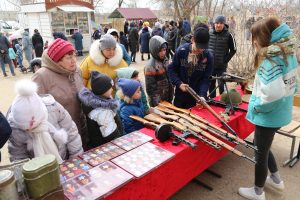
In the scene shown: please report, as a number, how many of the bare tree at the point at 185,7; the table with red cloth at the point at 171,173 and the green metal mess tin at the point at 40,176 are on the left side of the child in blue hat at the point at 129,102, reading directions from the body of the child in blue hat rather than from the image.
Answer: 1

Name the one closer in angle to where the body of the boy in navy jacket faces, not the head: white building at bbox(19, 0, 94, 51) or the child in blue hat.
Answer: the child in blue hat

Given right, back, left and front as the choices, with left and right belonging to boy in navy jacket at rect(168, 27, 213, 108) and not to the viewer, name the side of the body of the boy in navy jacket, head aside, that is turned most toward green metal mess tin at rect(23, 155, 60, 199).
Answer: front

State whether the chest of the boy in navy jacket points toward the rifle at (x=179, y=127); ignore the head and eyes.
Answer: yes

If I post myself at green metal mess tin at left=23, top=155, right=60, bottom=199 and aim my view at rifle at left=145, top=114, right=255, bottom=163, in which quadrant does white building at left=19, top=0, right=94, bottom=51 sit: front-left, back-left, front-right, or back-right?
front-left

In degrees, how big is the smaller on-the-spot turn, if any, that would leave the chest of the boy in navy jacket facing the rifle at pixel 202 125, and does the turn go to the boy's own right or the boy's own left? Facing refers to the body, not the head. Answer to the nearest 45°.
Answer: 0° — they already face it

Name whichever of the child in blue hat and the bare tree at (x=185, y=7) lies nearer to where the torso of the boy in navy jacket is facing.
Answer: the child in blue hat

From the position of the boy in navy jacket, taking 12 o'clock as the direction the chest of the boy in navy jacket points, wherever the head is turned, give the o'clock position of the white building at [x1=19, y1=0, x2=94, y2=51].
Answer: The white building is roughly at 5 o'clock from the boy in navy jacket.

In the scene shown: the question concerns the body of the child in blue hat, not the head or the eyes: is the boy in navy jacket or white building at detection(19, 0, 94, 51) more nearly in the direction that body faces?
the boy in navy jacket

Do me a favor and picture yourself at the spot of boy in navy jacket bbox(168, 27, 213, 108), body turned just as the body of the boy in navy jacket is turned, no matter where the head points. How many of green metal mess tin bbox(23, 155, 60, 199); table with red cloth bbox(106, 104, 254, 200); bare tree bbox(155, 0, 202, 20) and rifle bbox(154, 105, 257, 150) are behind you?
1

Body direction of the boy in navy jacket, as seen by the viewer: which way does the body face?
toward the camera
